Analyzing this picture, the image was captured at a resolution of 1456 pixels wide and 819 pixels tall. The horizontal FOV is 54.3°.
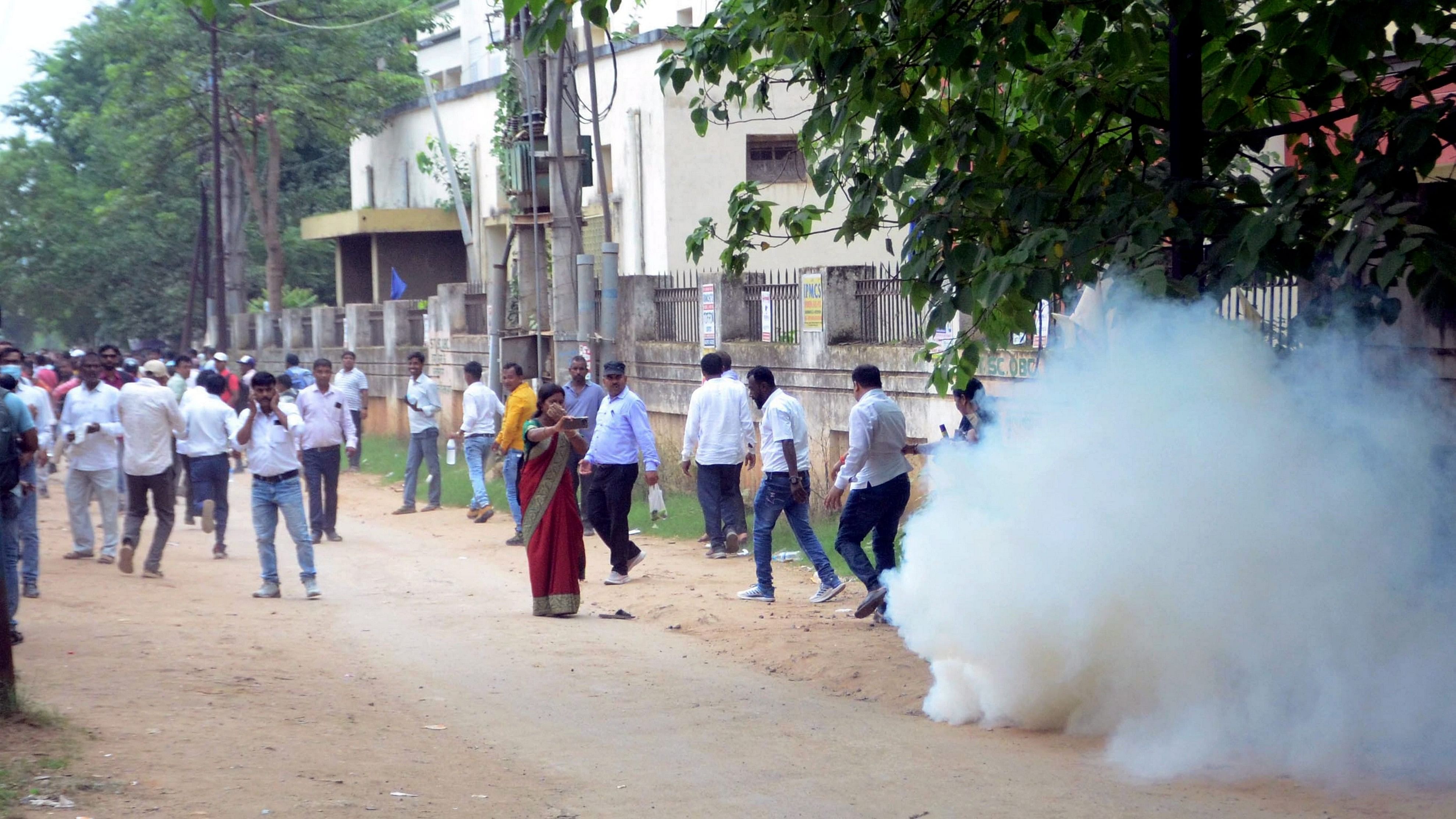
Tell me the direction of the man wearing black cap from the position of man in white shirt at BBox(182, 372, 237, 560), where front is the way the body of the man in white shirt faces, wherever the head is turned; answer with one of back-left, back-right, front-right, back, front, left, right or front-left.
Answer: back-right

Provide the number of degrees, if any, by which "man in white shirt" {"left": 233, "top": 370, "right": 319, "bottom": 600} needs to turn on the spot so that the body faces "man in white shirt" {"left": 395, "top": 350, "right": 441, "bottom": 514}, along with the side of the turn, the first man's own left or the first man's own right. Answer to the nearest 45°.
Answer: approximately 180°

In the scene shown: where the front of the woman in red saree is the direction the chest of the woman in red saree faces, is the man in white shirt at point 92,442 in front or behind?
behind

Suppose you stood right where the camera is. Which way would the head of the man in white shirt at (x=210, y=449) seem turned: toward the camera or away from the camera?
away from the camera

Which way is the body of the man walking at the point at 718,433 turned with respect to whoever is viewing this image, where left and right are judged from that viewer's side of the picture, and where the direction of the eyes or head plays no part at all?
facing away from the viewer

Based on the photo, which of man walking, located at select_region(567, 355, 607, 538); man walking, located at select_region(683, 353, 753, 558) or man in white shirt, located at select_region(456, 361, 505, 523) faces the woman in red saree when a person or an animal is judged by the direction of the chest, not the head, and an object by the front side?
man walking, located at select_region(567, 355, 607, 538)

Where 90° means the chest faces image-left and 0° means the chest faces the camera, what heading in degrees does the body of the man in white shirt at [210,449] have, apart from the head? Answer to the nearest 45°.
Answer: approximately 180°

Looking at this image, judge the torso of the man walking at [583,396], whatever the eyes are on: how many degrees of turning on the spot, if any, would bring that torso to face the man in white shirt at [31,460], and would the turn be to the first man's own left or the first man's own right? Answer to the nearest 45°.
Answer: approximately 45° to the first man's own right
